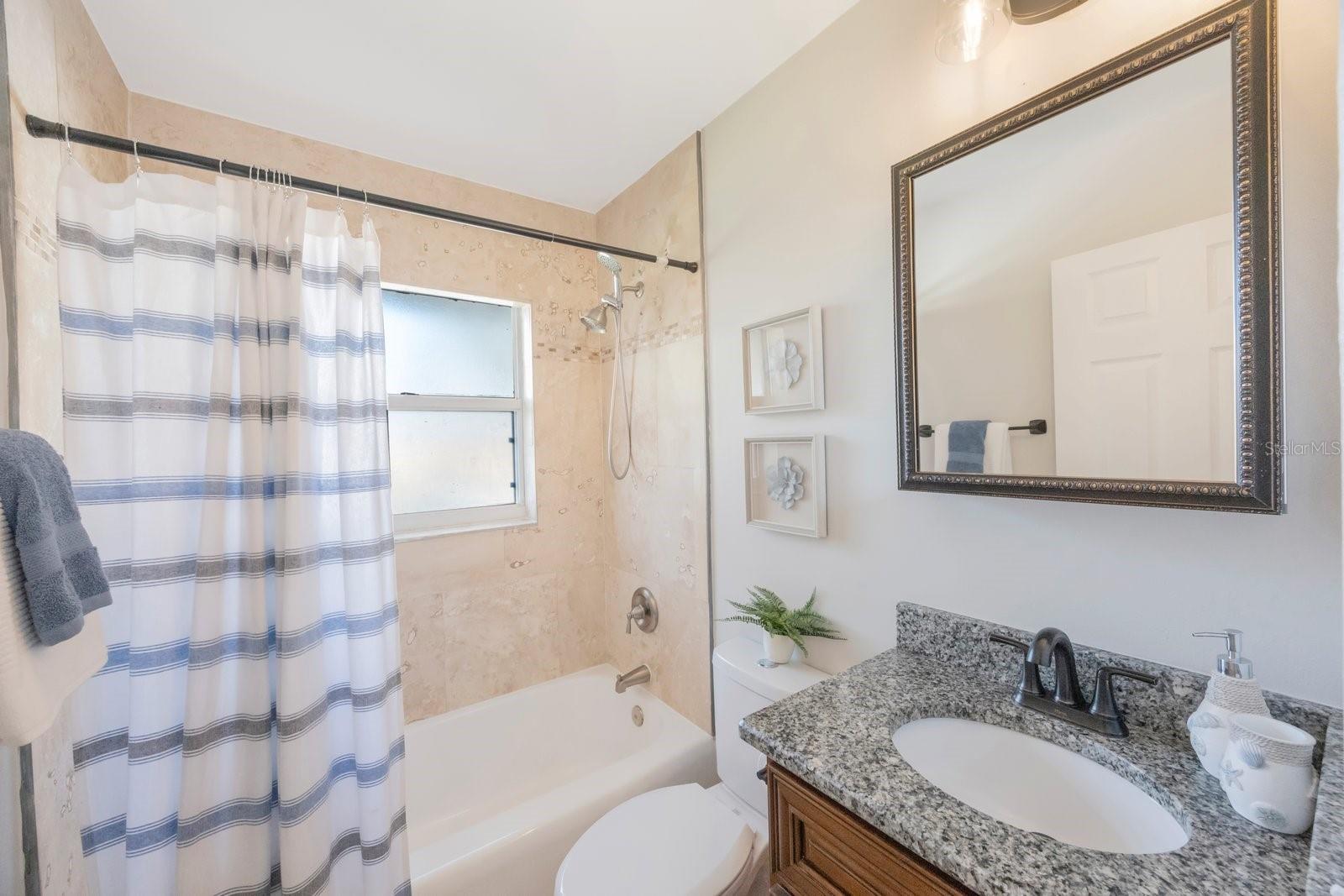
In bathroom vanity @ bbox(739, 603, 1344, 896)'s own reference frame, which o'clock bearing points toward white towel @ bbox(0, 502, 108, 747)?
The white towel is roughly at 12 o'clock from the bathroom vanity.

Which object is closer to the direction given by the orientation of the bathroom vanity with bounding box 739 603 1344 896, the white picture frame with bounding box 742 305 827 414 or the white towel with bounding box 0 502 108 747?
the white towel

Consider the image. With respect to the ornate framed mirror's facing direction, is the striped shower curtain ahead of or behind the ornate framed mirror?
ahead

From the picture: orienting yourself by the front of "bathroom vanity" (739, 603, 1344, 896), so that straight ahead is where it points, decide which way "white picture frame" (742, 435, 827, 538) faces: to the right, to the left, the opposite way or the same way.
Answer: the same way

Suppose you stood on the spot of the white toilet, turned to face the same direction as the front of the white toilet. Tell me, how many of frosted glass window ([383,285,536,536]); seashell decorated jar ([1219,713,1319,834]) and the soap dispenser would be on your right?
1

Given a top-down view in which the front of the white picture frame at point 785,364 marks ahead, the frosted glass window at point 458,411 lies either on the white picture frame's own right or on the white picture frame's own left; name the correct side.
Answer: on the white picture frame's own right

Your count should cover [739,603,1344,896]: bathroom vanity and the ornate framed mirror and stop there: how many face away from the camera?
0

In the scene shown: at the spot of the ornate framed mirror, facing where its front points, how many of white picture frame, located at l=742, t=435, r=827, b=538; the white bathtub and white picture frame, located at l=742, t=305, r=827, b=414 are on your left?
0

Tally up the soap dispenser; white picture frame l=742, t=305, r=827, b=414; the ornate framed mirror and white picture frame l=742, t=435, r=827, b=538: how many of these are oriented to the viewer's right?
0

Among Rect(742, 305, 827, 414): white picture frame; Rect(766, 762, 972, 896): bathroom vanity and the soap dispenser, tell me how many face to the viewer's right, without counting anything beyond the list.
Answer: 0

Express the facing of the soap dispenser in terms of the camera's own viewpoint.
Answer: facing to the left of the viewer

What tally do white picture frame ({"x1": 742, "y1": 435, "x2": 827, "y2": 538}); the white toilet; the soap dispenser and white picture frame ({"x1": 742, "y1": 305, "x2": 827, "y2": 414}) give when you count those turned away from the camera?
0

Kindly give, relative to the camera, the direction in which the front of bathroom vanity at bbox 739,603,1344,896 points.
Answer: facing the viewer and to the left of the viewer

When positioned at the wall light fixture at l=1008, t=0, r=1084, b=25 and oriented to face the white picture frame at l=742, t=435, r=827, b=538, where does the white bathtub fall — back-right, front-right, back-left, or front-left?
front-left

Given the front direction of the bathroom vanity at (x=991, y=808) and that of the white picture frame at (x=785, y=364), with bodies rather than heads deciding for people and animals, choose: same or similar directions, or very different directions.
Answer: same or similar directions
